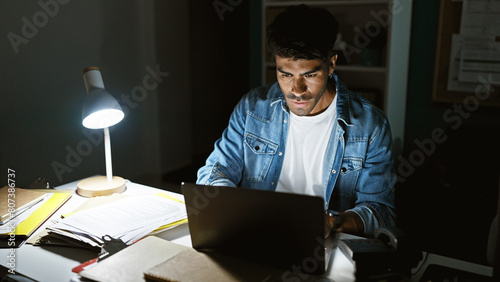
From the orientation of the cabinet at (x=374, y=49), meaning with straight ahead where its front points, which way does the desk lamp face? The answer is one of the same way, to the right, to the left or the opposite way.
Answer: the same way

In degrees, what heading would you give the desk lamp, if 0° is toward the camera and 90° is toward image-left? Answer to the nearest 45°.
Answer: approximately 315°

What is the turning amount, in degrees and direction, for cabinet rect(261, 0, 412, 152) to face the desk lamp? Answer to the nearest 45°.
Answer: approximately 45° to its right

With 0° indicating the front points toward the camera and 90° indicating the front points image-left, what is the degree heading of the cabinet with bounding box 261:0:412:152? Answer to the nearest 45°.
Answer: approximately 0°

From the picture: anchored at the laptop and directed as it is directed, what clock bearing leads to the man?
The man is roughly at 11 o'clock from the laptop.

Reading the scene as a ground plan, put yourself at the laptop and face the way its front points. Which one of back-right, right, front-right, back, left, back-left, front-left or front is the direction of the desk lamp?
left

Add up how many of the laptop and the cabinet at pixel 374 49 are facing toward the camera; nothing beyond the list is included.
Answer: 1

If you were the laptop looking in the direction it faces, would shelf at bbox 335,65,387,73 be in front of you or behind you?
in front

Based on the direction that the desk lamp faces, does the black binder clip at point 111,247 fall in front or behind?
in front

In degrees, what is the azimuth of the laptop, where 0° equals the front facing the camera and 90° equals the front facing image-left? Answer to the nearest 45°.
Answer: approximately 225°

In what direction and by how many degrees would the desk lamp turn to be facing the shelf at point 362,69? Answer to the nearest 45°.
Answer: approximately 90° to its left

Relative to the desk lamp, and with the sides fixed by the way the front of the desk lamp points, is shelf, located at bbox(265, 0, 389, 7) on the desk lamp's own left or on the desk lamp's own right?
on the desk lamp's own left

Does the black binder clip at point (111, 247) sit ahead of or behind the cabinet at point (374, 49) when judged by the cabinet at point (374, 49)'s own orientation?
ahead
